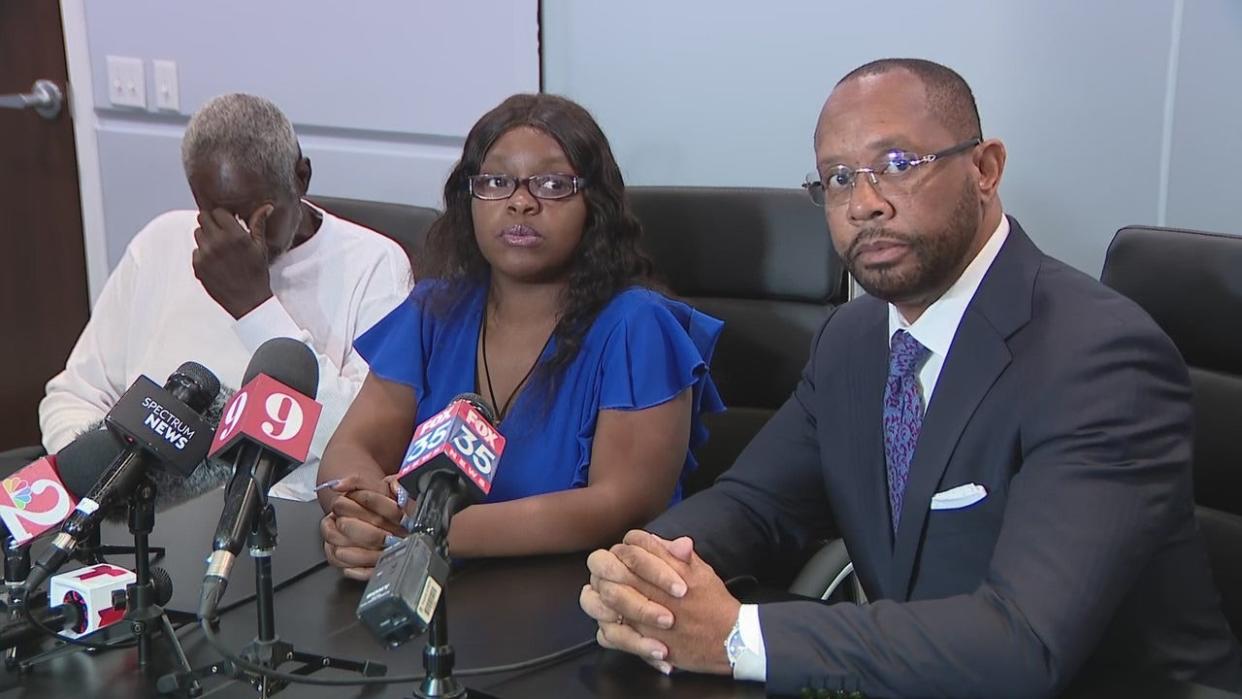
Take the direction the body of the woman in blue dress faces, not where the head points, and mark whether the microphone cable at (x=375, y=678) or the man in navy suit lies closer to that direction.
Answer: the microphone cable

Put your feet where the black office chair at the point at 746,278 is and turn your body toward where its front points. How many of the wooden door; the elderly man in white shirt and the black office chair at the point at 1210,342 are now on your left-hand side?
1

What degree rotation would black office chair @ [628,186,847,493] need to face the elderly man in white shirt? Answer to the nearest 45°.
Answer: approximately 45° to its right

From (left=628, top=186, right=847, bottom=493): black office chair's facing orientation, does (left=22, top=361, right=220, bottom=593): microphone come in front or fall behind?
in front

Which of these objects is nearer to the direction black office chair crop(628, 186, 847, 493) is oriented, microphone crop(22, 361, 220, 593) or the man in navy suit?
the microphone

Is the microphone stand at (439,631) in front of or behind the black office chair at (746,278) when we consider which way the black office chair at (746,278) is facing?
in front

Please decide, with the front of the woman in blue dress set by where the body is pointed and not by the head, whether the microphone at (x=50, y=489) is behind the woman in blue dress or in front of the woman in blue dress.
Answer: in front
